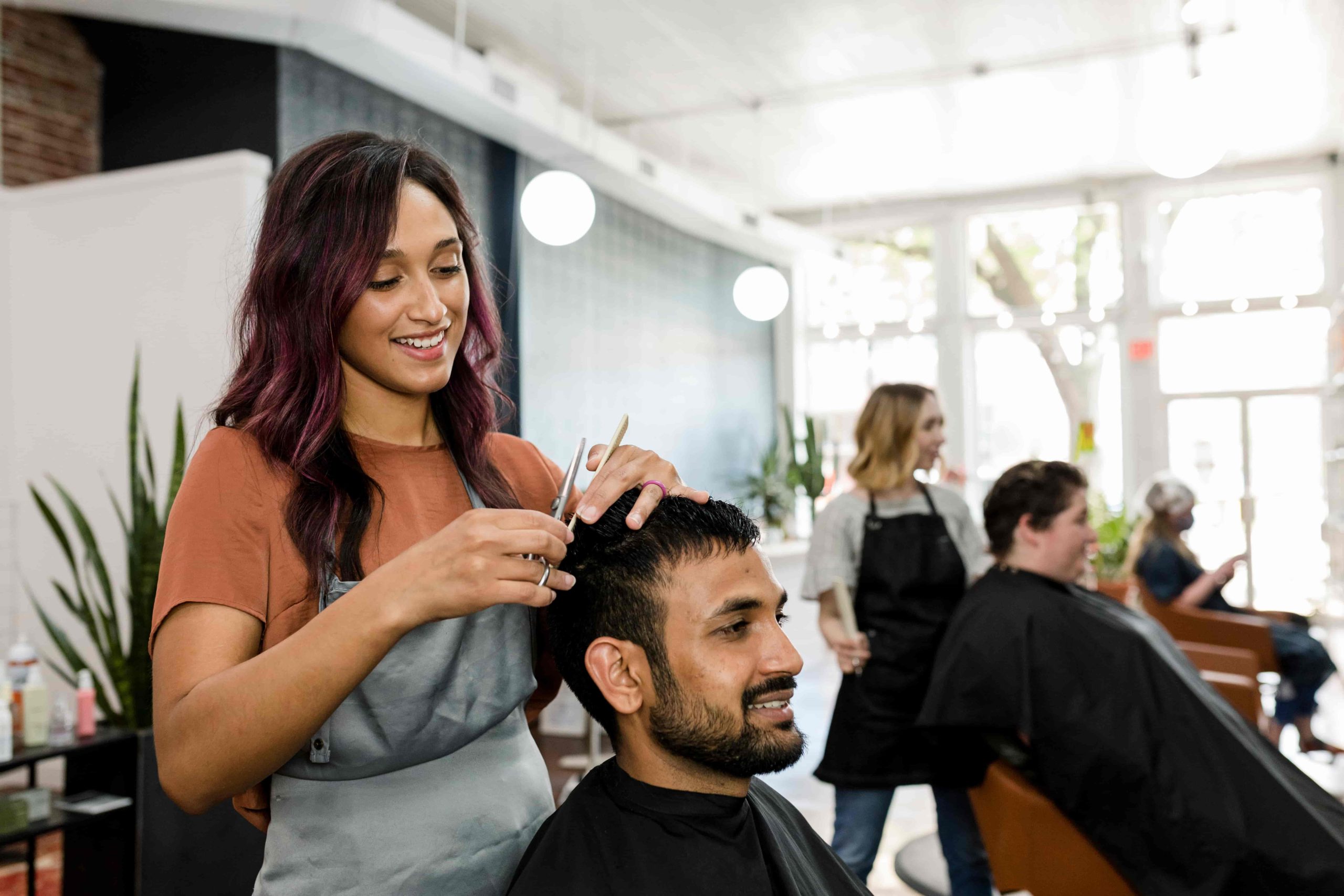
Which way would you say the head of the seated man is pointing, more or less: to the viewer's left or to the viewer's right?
to the viewer's right

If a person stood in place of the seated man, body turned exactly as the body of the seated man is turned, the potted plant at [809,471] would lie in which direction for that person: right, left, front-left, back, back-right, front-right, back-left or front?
back-left

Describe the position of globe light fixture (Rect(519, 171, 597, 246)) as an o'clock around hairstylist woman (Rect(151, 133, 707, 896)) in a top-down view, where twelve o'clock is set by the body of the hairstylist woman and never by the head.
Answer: The globe light fixture is roughly at 8 o'clock from the hairstylist woman.

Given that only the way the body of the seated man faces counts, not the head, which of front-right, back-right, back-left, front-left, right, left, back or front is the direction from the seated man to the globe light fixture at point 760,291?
back-left

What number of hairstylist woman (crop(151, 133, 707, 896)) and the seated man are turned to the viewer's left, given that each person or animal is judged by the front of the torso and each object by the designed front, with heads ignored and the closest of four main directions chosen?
0

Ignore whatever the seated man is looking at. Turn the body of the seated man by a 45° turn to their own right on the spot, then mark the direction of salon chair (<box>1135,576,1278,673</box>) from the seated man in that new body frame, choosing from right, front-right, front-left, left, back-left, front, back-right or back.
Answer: back-left

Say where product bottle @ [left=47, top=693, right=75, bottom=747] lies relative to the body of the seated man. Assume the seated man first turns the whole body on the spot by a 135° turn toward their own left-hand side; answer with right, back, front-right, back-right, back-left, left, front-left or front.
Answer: front-left

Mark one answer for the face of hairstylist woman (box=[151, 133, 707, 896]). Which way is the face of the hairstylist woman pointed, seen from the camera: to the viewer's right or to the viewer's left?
to the viewer's right

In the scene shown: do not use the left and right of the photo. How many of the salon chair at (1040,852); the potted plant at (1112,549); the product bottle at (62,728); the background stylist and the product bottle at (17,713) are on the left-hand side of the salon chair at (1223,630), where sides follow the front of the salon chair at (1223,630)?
1

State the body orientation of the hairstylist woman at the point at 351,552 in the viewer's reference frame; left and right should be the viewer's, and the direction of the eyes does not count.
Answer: facing the viewer and to the right of the viewer

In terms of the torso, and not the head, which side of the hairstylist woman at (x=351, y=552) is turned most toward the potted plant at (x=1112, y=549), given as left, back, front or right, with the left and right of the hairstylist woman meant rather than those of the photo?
left
